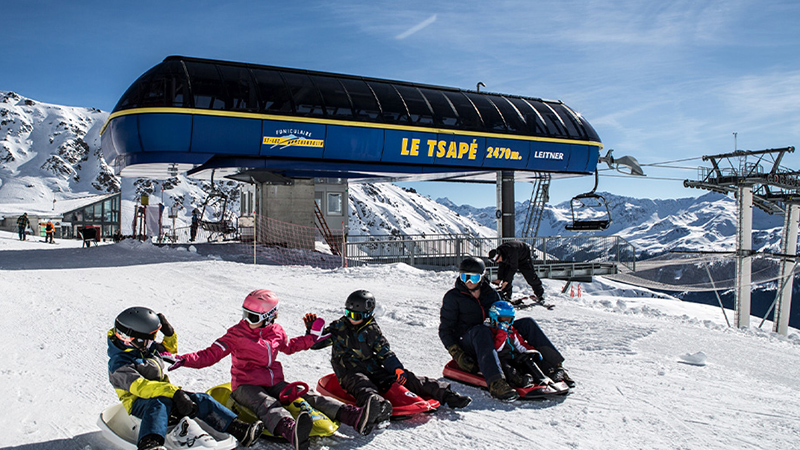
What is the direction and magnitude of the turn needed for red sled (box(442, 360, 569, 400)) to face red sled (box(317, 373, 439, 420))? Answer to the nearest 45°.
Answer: approximately 90° to its right

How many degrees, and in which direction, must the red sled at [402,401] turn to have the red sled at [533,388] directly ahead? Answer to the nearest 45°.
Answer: approximately 90° to its left

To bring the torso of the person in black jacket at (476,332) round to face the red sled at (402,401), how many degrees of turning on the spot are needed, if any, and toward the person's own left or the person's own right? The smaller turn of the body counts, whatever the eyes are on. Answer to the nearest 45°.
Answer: approximately 90° to the person's own right

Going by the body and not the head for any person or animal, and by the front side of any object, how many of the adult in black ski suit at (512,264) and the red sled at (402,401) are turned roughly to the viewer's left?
1
